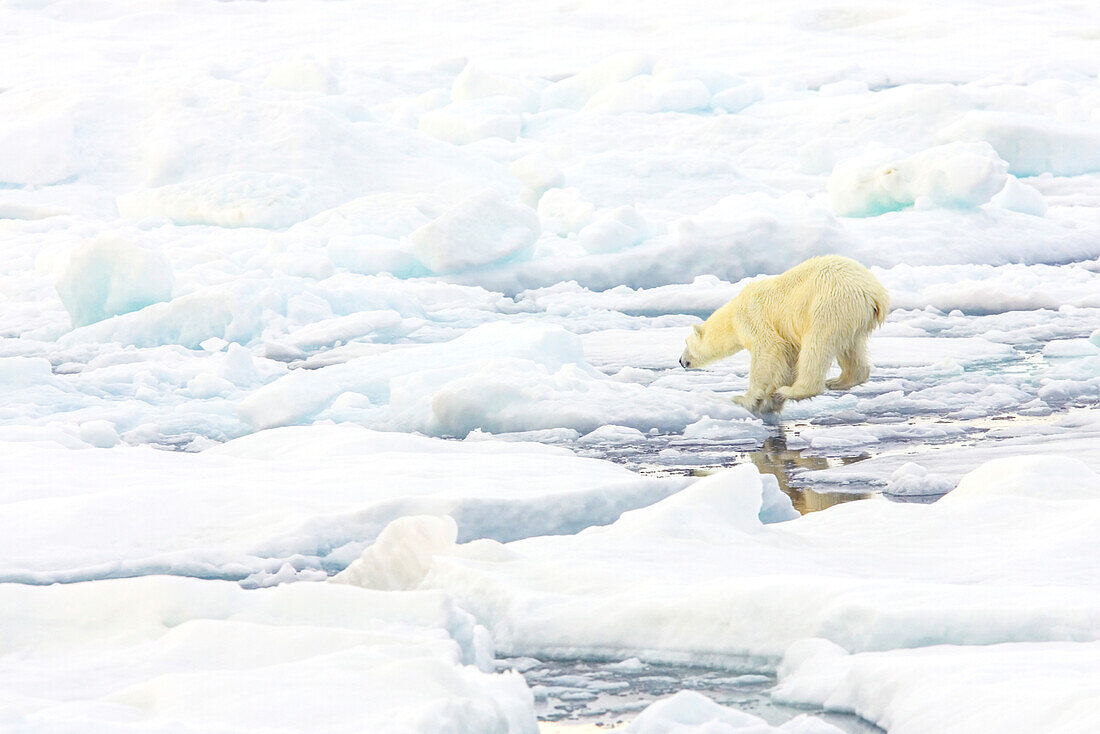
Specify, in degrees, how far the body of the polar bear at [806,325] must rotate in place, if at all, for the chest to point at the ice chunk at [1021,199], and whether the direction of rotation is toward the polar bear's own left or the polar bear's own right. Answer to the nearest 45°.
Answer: approximately 90° to the polar bear's own right

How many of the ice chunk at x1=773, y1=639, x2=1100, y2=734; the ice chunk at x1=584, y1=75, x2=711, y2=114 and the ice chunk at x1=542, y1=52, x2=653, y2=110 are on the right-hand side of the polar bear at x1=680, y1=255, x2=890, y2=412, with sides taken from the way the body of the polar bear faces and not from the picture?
2

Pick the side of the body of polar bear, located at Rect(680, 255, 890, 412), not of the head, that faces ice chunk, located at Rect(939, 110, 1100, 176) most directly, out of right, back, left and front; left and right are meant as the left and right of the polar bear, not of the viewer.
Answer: right

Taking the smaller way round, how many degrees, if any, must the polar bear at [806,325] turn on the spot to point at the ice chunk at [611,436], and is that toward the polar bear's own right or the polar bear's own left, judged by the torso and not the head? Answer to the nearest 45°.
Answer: approximately 45° to the polar bear's own left

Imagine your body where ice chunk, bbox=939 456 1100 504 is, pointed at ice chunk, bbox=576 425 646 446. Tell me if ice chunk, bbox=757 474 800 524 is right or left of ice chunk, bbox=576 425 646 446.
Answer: left

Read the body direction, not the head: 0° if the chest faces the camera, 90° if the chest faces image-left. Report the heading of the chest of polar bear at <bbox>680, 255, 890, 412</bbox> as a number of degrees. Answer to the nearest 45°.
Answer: approximately 90°

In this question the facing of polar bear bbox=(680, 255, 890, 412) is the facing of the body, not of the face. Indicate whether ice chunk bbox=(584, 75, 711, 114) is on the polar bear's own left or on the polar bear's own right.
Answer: on the polar bear's own right

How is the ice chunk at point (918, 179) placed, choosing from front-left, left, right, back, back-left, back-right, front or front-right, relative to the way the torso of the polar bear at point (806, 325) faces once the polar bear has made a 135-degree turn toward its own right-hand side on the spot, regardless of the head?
front-left

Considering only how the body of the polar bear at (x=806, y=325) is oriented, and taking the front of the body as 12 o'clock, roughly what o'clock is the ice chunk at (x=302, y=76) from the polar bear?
The ice chunk is roughly at 2 o'clock from the polar bear.

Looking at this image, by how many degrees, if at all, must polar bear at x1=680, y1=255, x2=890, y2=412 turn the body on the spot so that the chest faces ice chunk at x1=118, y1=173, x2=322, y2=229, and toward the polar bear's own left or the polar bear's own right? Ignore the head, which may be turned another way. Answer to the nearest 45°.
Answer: approximately 45° to the polar bear's own right

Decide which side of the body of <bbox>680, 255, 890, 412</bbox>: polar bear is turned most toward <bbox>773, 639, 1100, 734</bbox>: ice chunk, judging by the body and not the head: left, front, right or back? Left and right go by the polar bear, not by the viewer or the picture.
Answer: left

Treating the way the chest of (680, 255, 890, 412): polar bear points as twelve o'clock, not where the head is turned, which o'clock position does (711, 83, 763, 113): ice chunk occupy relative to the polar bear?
The ice chunk is roughly at 3 o'clock from the polar bear.
